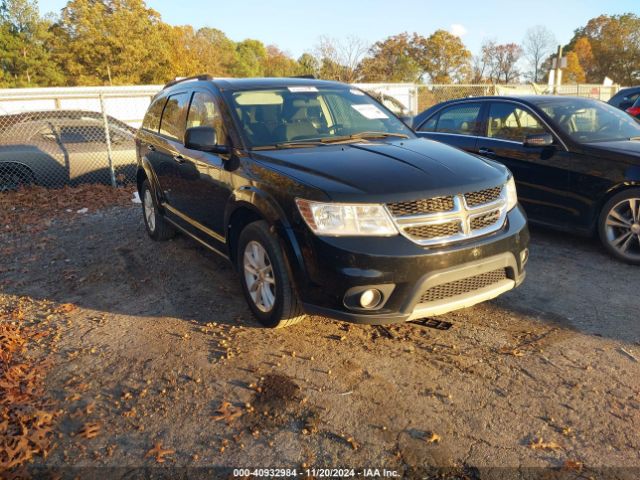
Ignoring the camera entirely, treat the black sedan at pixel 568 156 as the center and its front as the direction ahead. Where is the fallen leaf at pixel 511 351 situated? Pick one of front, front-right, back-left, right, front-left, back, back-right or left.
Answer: front-right

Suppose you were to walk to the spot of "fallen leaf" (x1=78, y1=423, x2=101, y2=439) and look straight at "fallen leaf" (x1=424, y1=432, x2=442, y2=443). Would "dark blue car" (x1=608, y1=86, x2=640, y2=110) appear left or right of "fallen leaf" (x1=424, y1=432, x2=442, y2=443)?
left

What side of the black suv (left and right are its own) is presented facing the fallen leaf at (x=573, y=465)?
front

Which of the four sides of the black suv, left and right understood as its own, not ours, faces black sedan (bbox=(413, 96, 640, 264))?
left

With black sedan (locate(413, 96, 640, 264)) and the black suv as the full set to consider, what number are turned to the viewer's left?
0

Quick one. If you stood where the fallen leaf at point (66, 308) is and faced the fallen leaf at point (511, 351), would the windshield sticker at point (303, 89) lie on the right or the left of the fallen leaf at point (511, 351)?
left

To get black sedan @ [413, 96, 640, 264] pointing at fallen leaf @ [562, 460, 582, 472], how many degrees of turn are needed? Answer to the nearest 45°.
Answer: approximately 45° to its right

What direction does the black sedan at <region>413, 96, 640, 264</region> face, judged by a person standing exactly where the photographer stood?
facing the viewer and to the right of the viewer

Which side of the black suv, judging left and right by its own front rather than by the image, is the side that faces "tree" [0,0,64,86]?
back

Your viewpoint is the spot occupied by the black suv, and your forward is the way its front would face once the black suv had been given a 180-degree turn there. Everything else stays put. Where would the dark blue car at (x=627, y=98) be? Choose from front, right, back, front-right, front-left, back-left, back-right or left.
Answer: right

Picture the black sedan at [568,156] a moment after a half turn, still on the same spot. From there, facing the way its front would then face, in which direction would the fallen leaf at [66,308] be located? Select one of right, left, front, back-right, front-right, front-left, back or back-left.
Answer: left

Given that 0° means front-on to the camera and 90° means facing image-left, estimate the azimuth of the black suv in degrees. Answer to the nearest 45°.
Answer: approximately 315°

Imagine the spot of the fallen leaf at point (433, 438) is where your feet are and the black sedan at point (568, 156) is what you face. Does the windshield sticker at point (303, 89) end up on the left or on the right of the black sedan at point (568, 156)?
left

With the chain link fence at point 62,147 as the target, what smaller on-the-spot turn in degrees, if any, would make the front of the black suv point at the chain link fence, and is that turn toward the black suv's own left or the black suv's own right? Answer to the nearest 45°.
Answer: approximately 180°

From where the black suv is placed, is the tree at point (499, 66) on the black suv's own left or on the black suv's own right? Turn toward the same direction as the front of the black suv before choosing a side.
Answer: on the black suv's own left

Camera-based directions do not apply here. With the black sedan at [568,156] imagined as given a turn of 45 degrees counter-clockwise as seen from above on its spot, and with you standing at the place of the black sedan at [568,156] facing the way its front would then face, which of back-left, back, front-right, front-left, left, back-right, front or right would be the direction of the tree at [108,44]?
back-left
